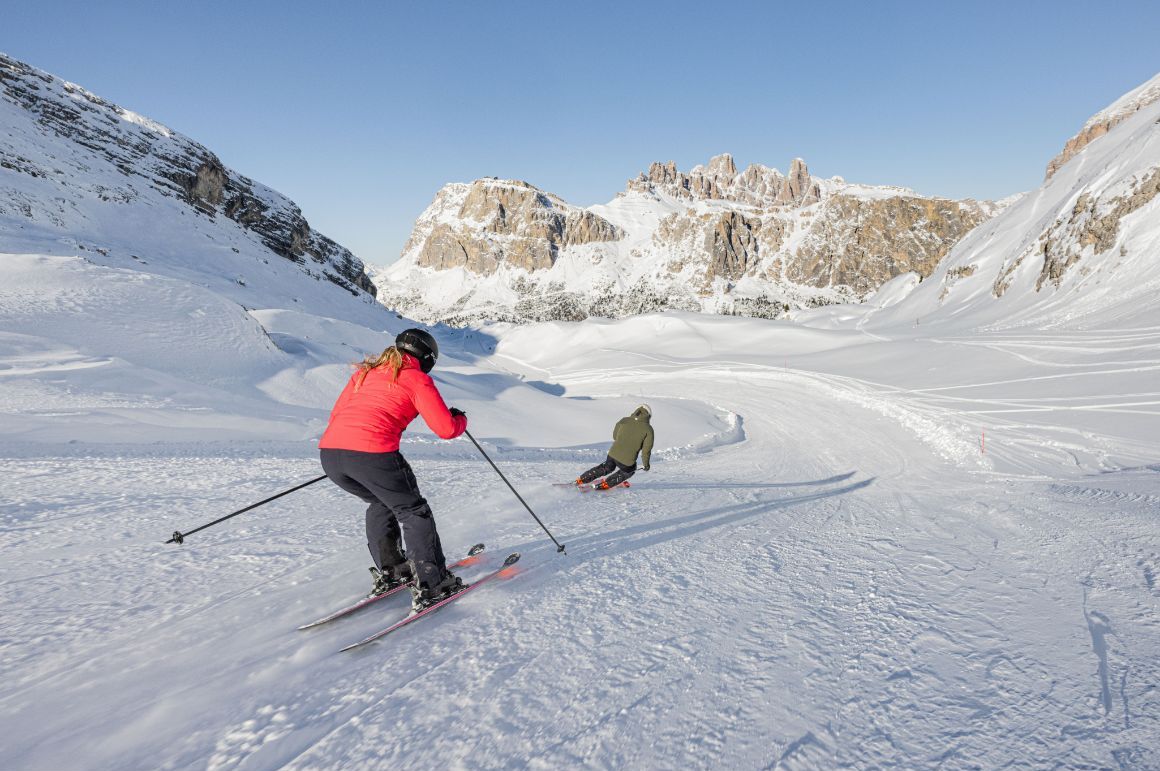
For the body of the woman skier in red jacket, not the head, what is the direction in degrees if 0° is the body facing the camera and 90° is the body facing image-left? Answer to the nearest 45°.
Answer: approximately 225°

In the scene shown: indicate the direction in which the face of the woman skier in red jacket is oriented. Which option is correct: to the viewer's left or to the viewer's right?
to the viewer's right

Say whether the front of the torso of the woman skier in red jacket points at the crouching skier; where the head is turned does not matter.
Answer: yes
